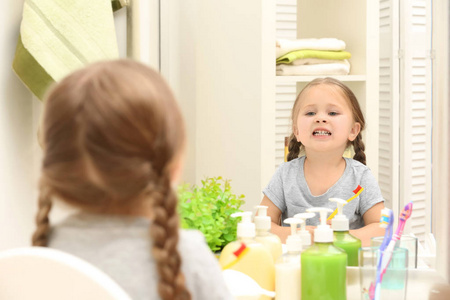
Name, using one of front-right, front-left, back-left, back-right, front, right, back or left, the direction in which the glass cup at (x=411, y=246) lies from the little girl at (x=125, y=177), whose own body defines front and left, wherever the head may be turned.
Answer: front

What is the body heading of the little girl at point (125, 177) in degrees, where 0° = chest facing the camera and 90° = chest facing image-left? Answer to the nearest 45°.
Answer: approximately 225°

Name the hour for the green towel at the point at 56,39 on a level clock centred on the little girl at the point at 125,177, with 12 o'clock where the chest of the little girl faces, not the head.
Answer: The green towel is roughly at 10 o'clock from the little girl.
